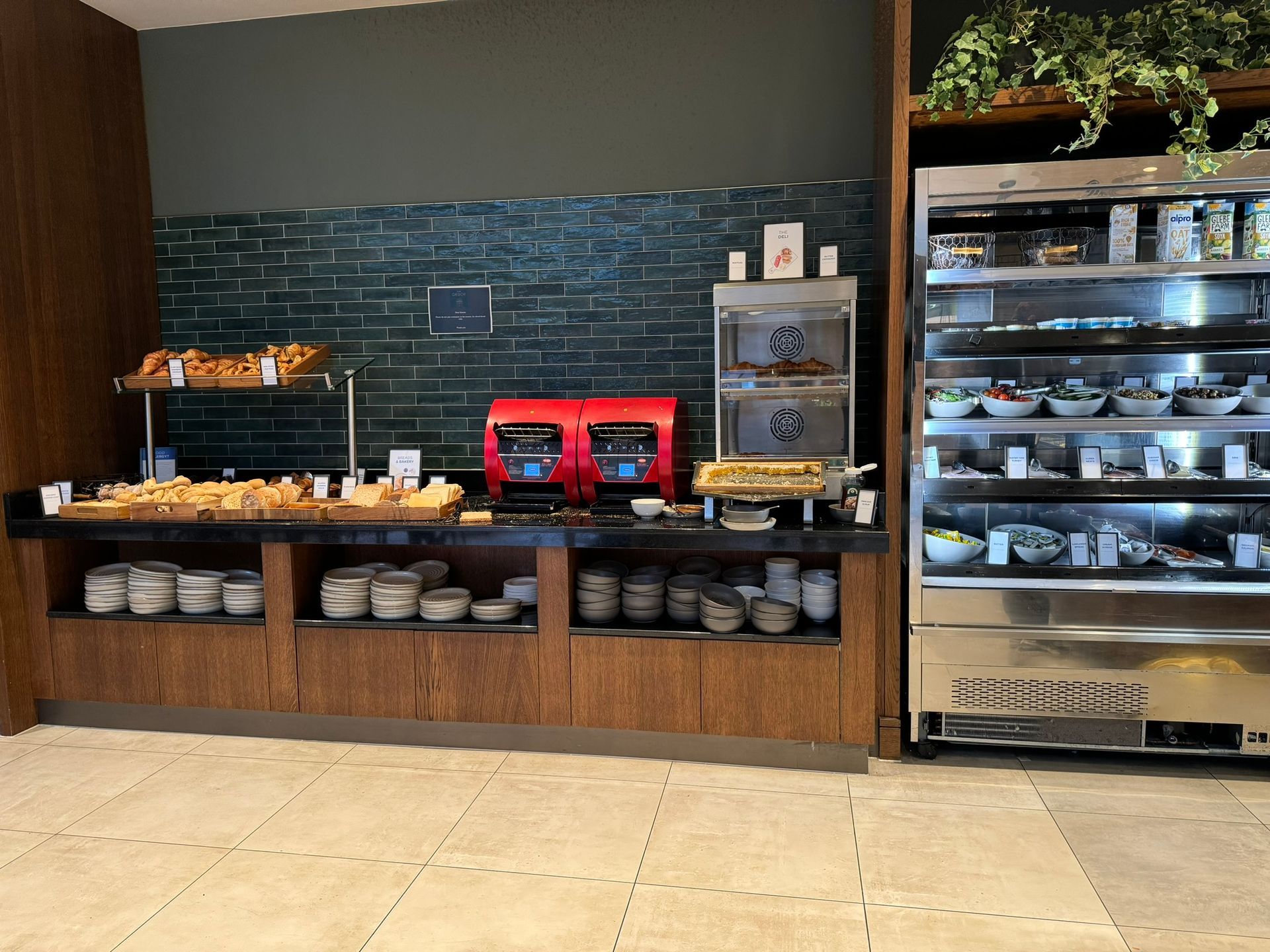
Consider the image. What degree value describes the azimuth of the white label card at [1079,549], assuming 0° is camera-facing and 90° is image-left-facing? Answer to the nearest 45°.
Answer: approximately 0°

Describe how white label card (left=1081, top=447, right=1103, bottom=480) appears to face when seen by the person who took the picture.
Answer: facing the viewer

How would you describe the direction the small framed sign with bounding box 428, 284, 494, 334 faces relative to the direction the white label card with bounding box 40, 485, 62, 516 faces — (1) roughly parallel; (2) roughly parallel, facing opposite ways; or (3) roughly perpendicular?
roughly parallel

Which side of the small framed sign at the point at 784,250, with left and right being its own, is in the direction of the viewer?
front

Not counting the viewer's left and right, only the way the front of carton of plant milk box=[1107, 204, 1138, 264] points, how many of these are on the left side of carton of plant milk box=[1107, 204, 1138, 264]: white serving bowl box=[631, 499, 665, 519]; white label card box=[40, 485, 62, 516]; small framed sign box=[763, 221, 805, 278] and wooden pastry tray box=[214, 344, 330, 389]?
0

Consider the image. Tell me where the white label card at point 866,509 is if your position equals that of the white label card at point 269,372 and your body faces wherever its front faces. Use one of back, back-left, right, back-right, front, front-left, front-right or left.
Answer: front-left

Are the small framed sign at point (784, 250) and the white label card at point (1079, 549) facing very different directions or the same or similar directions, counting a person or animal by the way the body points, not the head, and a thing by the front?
same or similar directions

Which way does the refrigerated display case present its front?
toward the camera

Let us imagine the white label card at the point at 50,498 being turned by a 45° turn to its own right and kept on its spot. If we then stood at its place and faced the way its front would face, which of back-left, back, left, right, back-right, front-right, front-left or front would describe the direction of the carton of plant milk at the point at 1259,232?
left

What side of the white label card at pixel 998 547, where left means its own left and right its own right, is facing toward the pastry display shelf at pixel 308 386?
right

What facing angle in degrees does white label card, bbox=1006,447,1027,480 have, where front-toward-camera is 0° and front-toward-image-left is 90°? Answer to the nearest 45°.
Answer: approximately 0°
